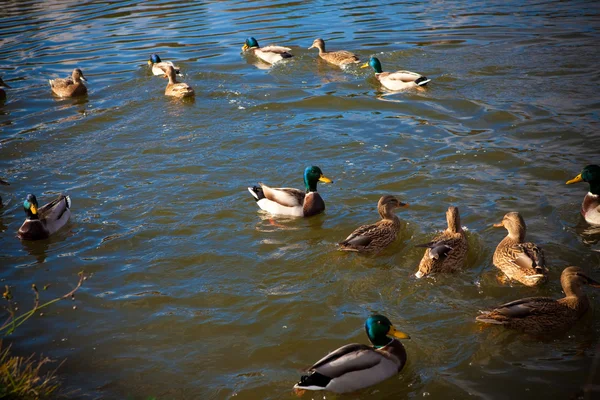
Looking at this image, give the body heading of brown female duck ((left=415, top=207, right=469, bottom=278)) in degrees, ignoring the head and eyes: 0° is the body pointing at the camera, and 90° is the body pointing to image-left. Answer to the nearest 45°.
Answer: approximately 225°

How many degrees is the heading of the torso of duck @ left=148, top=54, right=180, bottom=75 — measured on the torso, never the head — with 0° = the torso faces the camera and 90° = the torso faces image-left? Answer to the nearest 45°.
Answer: approximately 90°

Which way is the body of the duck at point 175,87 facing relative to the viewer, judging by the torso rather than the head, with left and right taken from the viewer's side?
facing to the left of the viewer

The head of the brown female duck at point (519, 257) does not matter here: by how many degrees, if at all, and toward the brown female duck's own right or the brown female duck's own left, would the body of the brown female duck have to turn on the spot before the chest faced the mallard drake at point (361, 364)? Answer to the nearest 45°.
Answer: approximately 90° to the brown female duck's own left

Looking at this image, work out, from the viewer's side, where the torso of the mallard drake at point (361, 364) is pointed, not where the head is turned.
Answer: to the viewer's right

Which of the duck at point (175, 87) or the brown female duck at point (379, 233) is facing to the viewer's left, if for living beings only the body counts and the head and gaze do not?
the duck

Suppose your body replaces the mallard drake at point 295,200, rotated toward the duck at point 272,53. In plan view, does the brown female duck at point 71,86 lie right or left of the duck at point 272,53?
left

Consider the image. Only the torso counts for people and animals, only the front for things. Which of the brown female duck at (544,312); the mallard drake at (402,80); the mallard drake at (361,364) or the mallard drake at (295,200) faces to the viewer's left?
the mallard drake at (402,80)

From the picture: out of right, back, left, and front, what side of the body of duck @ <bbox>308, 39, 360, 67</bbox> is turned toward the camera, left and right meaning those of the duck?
left

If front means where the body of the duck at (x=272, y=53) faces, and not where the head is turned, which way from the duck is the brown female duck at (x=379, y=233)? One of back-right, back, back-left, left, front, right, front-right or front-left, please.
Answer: left

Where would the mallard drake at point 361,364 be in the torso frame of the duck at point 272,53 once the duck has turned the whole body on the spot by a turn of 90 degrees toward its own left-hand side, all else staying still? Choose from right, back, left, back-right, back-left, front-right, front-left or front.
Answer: front

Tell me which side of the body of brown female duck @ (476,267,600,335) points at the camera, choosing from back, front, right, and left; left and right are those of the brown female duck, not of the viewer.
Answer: right

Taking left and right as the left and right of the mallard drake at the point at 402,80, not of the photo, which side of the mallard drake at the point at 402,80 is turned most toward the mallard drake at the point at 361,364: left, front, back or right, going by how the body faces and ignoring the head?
left

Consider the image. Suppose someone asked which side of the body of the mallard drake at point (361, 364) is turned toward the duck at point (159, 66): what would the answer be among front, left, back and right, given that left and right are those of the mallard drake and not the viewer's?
left

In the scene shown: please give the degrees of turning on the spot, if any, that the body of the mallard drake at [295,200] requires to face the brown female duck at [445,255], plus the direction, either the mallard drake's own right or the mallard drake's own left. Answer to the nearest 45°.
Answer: approximately 45° to the mallard drake's own right

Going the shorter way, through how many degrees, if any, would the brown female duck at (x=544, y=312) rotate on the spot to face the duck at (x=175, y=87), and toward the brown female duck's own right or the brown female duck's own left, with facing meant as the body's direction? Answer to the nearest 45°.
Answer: approximately 135° to the brown female duck's own left
